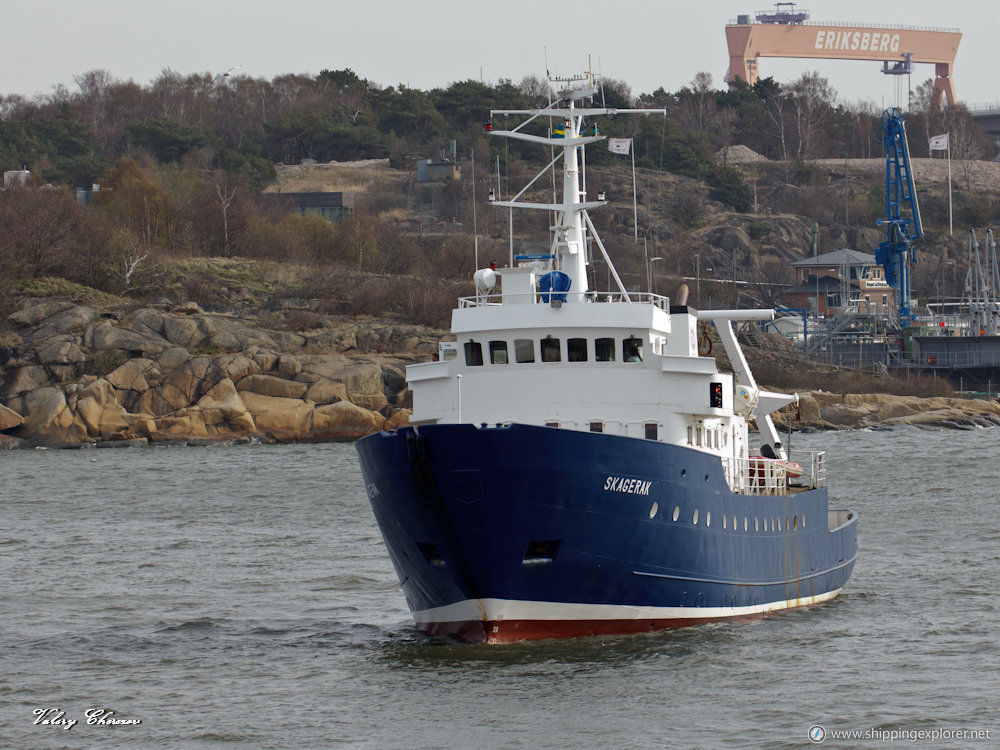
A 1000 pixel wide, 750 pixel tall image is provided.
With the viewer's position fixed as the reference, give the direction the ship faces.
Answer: facing the viewer and to the left of the viewer
